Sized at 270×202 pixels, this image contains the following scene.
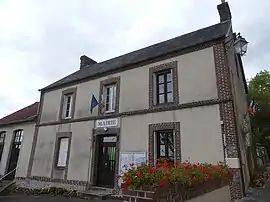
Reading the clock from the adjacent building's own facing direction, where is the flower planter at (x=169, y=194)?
The flower planter is roughly at 10 o'clock from the adjacent building.

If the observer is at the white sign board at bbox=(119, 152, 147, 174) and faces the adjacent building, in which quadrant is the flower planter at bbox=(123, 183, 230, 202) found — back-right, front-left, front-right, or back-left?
back-left

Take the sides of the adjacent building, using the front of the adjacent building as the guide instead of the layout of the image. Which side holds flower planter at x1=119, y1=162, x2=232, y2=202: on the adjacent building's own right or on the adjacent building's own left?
on the adjacent building's own left

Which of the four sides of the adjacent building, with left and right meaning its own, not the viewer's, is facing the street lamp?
left

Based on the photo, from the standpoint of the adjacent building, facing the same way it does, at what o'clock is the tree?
The tree is roughly at 8 o'clock from the adjacent building.

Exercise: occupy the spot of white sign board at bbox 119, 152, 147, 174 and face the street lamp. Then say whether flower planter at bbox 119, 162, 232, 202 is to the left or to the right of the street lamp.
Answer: right

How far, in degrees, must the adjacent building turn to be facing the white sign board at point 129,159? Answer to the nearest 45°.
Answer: approximately 90° to its left
